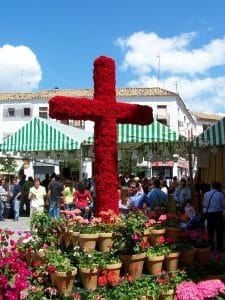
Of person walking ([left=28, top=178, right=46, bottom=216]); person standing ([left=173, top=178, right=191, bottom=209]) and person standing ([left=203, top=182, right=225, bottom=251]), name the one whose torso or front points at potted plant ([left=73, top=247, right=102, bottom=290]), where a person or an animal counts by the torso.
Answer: person walking ([left=28, top=178, right=46, bottom=216])

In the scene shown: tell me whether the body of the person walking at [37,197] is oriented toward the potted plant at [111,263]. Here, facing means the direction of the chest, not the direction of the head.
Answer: yes
